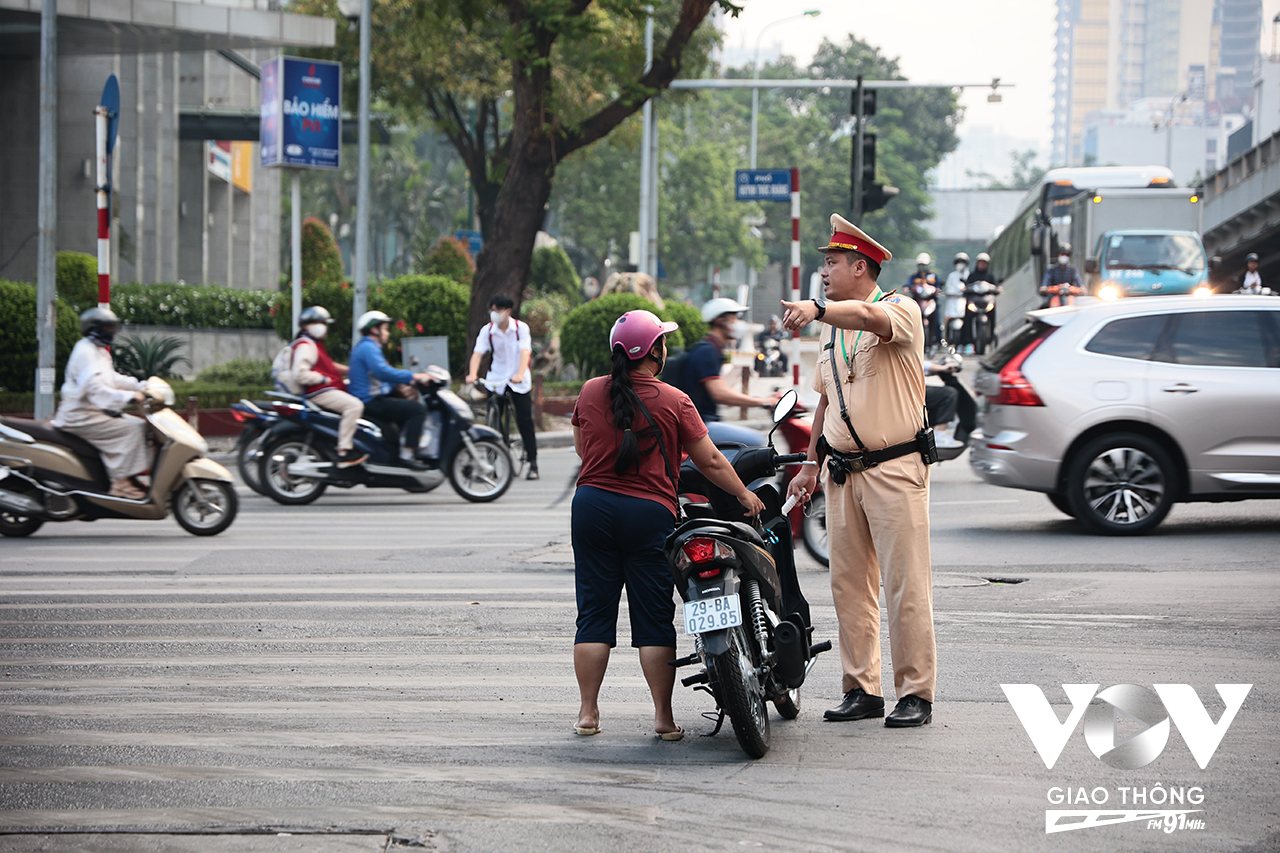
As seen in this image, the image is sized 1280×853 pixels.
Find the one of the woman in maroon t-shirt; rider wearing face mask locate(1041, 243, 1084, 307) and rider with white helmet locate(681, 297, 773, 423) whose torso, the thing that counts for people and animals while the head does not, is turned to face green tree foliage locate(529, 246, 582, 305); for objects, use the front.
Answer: the woman in maroon t-shirt

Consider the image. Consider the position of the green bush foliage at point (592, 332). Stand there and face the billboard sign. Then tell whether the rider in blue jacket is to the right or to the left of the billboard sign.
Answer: left

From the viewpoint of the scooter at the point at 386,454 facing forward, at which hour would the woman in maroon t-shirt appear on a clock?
The woman in maroon t-shirt is roughly at 3 o'clock from the scooter.

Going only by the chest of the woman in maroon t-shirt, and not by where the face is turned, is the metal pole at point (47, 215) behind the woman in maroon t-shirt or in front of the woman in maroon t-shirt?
in front

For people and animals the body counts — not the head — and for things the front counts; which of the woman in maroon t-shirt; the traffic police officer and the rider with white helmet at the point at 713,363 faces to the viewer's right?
the rider with white helmet

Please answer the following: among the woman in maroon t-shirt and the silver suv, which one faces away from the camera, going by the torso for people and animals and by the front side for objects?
the woman in maroon t-shirt

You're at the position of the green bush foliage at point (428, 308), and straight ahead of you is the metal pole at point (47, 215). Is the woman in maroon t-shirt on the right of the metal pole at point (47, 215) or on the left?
left

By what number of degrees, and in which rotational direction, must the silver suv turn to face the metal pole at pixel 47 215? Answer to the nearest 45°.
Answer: approximately 180°

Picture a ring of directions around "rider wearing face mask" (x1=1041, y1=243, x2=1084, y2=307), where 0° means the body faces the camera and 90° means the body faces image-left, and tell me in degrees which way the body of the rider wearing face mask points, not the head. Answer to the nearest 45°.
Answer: approximately 0°

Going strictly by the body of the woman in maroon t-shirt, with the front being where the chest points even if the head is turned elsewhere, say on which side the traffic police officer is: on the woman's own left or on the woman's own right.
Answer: on the woman's own right

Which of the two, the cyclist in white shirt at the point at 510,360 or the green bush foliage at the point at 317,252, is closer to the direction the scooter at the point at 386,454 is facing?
the cyclist in white shirt

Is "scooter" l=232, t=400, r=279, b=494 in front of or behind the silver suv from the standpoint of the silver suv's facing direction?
behind

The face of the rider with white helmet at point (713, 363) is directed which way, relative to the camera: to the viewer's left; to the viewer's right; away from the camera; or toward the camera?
to the viewer's right

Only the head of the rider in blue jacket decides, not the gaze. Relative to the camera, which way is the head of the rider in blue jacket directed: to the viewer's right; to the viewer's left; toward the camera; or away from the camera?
to the viewer's right

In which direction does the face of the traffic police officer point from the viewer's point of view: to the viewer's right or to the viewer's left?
to the viewer's left

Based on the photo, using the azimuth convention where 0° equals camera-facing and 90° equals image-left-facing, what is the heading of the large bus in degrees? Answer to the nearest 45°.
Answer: approximately 0°
